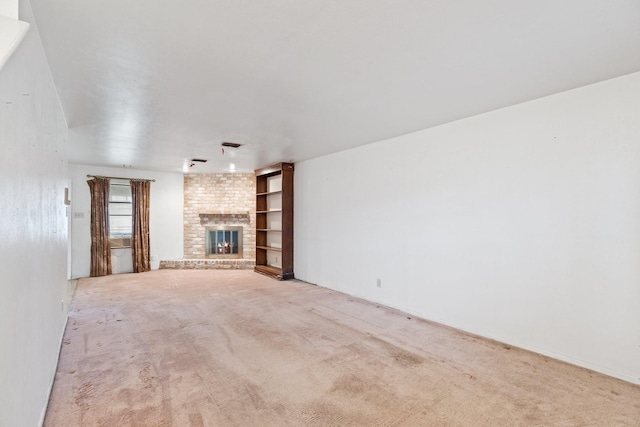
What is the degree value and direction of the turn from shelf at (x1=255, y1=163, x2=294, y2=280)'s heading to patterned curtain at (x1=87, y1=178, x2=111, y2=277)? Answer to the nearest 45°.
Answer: approximately 45° to its right

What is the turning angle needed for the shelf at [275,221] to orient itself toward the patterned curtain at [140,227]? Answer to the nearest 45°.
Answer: approximately 45° to its right

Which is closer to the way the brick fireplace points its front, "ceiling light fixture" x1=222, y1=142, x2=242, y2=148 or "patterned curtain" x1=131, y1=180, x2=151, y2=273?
the ceiling light fixture

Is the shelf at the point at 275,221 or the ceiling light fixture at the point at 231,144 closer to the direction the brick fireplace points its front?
the ceiling light fixture

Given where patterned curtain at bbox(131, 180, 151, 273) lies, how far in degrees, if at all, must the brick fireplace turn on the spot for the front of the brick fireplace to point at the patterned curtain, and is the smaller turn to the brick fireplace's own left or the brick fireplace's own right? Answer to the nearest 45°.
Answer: approximately 90° to the brick fireplace's own right

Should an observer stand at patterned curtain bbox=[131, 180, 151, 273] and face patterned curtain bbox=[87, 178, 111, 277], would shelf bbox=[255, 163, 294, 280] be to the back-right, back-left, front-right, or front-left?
back-left

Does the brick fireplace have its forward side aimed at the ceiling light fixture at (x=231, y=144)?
yes

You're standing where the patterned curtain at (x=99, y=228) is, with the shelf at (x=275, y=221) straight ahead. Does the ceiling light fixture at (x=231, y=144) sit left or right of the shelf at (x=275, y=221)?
right

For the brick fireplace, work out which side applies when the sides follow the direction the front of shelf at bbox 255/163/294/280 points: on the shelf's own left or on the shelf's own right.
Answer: on the shelf's own right

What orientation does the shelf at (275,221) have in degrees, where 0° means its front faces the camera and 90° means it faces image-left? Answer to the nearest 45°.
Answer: approximately 45°
